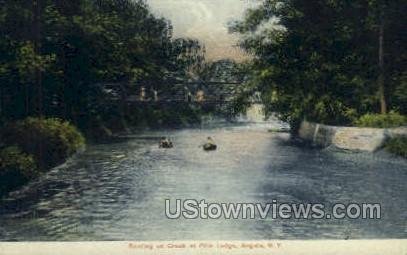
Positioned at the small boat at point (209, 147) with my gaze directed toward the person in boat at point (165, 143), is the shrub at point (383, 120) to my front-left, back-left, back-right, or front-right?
back-right
